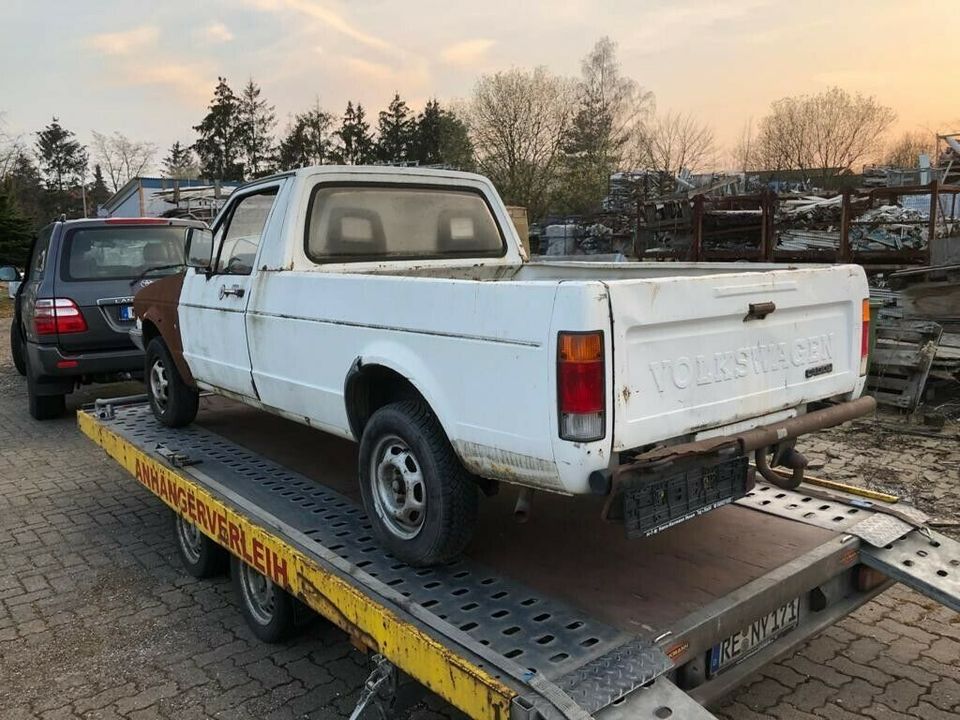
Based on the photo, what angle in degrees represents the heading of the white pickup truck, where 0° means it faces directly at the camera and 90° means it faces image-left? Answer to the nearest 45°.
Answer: approximately 135°

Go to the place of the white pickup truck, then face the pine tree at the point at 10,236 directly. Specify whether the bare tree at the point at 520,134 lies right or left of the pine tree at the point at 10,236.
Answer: right

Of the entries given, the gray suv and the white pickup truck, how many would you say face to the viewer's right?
0

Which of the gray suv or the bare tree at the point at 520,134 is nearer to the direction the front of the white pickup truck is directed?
the gray suv

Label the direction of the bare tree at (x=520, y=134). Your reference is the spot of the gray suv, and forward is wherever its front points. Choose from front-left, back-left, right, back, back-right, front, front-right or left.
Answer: front-right

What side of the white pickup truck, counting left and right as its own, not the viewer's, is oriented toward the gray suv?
front

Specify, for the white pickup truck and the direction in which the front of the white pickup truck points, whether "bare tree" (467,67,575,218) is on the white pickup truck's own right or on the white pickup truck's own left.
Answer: on the white pickup truck's own right

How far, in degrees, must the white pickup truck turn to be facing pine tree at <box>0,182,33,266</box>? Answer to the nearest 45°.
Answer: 0° — it already faces it

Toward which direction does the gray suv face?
away from the camera

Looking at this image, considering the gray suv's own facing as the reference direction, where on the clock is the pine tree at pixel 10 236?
The pine tree is roughly at 12 o'clock from the gray suv.

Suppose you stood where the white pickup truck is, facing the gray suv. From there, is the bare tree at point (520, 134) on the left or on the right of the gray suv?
right
